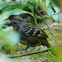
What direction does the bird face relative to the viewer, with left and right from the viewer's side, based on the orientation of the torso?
facing to the left of the viewer
